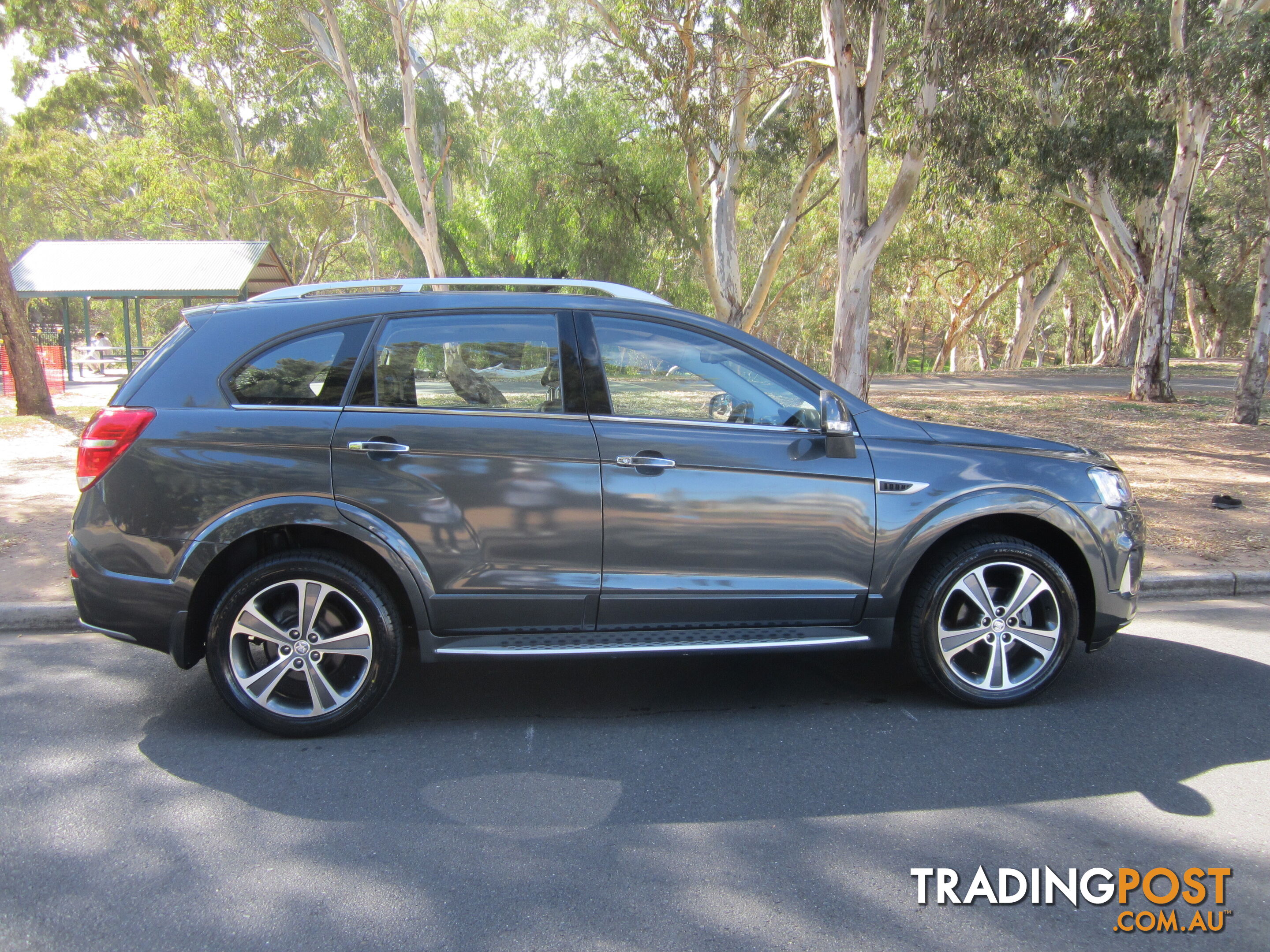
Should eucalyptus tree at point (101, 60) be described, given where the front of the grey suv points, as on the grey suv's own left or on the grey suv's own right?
on the grey suv's own left

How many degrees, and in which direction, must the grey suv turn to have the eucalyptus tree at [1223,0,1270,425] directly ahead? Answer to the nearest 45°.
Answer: approximately 45° to its left

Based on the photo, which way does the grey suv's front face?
to the viewer's right

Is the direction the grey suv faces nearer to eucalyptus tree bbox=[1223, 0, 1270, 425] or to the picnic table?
the eucalyptus tree

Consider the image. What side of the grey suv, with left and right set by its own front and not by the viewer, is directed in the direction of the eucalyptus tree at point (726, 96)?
left

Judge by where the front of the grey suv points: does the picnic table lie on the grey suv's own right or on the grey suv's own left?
on the grey suv's own left
